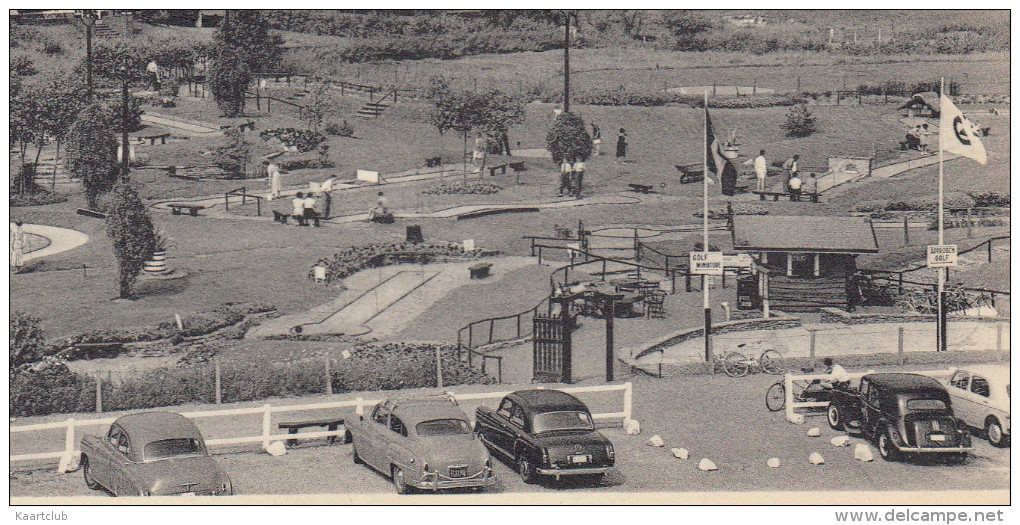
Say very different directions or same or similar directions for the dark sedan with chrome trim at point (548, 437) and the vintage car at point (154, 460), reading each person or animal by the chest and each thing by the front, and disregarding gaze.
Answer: same or similar directions

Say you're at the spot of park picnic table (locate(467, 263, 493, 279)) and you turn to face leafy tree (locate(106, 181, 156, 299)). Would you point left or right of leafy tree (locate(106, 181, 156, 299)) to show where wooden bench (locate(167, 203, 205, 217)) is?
right

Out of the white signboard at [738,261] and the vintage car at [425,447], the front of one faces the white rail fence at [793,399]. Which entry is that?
the white signboard

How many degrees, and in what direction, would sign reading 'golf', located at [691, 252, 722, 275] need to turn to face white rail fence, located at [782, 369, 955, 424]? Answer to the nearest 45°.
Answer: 0° — it already faces it

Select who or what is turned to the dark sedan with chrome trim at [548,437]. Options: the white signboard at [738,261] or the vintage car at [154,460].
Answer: the white signboard

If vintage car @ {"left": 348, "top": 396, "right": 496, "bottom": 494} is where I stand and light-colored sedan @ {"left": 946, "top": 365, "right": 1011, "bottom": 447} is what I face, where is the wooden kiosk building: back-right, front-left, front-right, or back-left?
front-left

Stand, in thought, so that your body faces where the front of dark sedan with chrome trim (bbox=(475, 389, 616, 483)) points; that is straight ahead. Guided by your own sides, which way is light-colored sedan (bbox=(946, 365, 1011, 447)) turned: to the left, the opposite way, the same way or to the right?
the same way

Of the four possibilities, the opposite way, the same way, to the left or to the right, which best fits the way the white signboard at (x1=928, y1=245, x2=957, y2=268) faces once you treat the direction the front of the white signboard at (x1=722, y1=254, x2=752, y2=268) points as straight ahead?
the same way

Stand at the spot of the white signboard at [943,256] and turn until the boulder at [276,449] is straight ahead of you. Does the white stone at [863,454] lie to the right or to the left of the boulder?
left

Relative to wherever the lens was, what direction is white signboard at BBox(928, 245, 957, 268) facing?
facing the viewer

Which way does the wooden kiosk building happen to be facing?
toward the camera

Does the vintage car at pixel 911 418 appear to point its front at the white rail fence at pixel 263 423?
no
